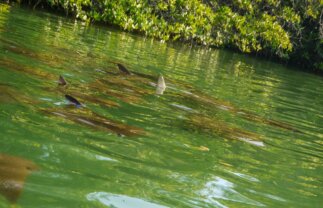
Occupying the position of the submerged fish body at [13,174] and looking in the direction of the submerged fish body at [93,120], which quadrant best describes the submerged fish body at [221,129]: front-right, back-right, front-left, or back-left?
front-right

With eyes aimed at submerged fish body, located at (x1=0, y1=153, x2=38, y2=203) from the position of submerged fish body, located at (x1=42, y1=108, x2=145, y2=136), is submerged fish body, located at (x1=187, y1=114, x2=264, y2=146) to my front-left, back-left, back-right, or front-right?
back-left

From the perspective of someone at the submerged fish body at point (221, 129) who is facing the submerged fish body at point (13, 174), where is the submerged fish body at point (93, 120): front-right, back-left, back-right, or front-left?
front-right

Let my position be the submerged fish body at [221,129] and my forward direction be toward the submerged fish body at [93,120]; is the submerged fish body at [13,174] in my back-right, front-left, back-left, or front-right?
front-left

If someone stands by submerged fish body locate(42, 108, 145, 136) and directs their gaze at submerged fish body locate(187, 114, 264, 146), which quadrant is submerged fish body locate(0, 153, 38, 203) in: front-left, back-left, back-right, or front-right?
back-right
